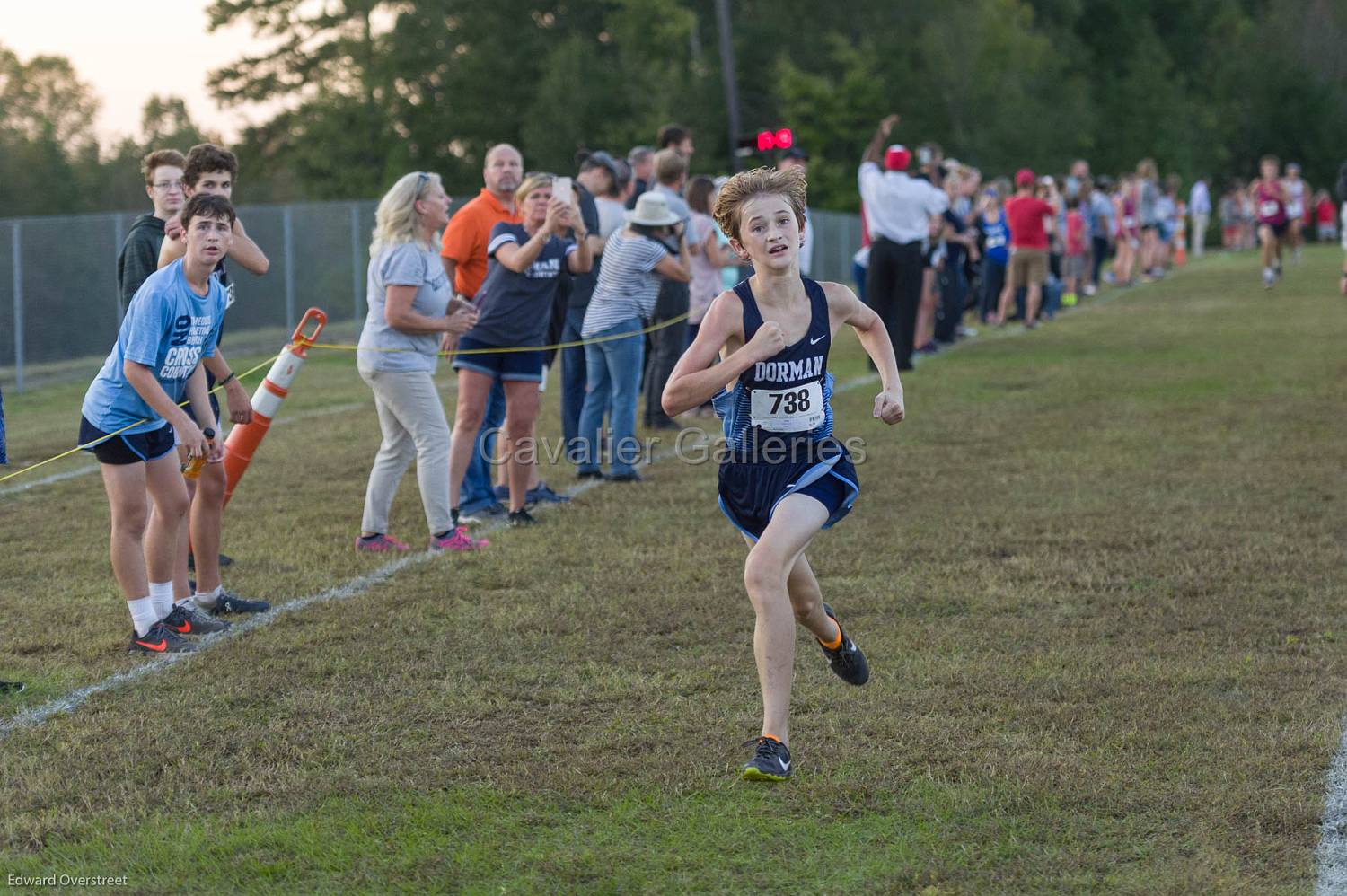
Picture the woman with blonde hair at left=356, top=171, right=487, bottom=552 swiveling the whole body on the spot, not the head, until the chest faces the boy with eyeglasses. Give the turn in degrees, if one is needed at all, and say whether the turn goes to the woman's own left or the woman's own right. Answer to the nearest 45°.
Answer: approximately 135° to the woman's own right

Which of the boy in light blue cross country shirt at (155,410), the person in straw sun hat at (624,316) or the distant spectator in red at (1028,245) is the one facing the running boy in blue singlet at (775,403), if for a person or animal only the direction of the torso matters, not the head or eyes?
the boy in light blue cross country shirt

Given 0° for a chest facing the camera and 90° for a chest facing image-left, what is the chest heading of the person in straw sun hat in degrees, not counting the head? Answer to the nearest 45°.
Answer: approximately 225°

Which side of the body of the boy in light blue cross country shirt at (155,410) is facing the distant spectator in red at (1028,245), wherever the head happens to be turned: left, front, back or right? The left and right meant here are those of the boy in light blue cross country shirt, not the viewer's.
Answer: left

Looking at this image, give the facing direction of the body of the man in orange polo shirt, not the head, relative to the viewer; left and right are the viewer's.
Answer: facing the viewer and to the right of the viewer

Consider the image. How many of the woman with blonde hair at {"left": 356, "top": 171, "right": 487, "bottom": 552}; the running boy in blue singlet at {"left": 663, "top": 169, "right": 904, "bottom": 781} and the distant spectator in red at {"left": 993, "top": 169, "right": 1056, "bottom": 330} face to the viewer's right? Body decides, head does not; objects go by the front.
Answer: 1

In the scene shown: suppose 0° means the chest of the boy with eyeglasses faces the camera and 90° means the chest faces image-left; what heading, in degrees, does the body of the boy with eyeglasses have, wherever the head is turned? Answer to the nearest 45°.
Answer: approximately 315°

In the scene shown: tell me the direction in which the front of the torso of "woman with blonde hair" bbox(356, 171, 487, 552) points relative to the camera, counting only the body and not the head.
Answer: to the viewer's right
